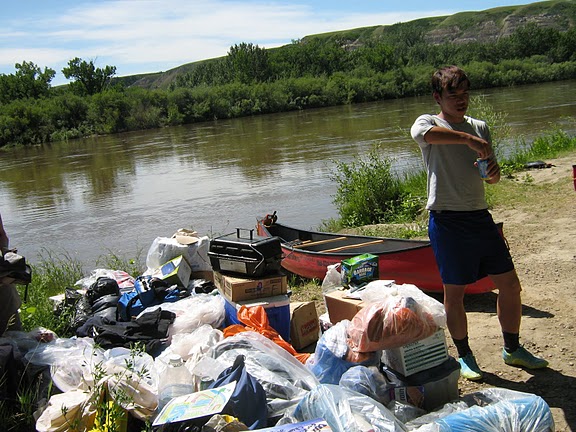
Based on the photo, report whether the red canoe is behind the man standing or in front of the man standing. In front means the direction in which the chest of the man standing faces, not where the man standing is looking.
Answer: behind

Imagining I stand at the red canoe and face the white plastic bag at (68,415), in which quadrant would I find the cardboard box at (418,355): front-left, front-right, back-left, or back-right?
front-left

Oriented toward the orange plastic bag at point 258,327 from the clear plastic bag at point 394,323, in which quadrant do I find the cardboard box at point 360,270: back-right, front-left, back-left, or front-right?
front-right

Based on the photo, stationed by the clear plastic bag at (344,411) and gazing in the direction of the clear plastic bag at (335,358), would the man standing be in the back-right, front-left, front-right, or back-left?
front-right

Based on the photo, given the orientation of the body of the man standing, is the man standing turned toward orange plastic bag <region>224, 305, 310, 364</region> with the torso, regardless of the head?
no

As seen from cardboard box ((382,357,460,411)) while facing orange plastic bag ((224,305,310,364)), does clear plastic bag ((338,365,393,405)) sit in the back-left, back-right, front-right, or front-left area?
front-left
